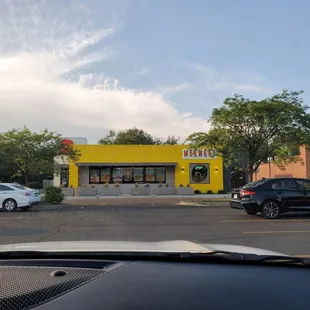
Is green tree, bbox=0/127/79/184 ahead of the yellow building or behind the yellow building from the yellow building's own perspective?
ahead

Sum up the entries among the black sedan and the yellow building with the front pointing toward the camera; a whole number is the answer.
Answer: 1

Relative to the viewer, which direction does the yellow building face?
toward the camera

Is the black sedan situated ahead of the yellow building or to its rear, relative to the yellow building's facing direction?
ahead

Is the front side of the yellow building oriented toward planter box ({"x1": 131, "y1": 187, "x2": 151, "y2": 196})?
yes

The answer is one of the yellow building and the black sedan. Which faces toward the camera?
the yellow building
